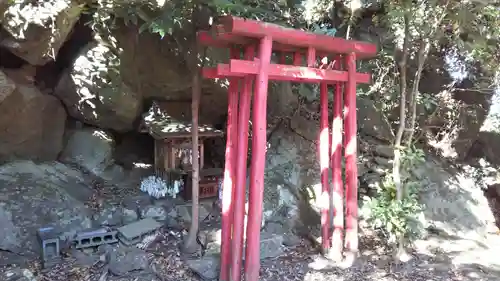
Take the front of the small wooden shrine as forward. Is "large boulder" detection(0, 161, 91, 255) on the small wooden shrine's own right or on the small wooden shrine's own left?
on the small wooden shrine's own right

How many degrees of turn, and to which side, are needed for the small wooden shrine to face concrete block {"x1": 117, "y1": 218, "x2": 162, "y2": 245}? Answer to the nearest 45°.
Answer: approximately 90° to its right

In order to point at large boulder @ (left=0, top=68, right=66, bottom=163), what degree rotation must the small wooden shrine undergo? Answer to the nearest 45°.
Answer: approximately 135° to its right

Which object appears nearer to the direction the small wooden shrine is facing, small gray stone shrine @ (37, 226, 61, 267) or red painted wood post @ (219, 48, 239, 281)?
the red painted wood post

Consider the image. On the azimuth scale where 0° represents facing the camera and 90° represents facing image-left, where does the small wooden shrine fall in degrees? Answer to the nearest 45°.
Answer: approximately 315°

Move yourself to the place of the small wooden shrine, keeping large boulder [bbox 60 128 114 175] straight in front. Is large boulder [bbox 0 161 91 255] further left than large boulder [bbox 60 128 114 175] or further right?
left

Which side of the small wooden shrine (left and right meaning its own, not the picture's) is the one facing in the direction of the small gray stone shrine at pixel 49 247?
right

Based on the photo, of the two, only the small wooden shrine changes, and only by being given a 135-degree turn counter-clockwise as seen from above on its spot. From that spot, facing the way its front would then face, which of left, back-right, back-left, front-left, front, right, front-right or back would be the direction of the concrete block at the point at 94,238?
back-left

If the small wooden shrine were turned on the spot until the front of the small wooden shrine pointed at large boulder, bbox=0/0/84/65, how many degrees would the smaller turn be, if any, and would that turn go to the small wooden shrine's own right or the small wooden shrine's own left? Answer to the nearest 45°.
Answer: approximately 135° to the small wooden shrine's own right

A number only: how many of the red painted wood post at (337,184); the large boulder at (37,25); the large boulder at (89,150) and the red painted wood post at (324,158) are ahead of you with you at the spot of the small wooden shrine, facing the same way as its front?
2

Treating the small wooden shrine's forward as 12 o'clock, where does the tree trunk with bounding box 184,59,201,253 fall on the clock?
The tree trunk is roughly at 1 o'clock from the small wooden shrine.
